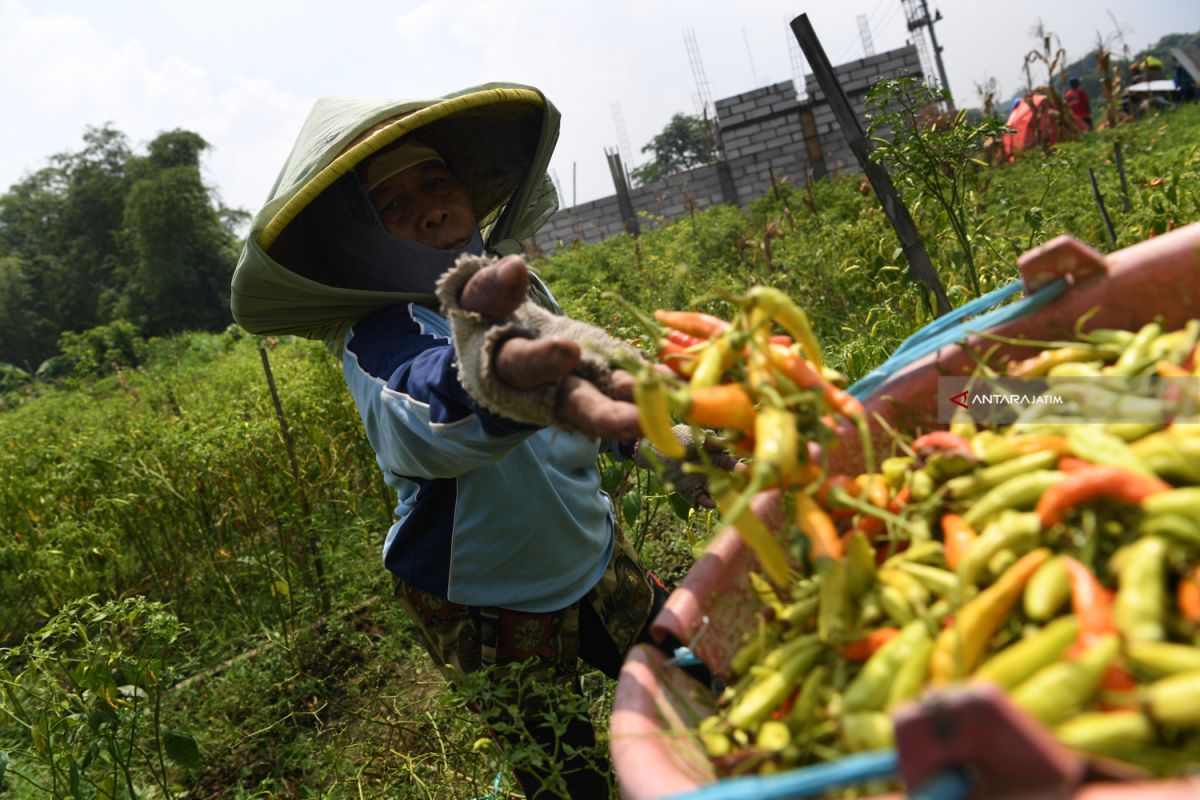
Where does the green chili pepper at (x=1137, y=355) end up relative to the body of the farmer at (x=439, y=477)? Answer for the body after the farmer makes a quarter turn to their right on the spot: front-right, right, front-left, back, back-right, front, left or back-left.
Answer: left

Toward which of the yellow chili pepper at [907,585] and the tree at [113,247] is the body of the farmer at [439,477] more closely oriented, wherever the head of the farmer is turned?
the yellow chili pepper

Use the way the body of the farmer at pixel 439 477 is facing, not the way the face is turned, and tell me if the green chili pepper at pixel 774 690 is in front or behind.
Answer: in front

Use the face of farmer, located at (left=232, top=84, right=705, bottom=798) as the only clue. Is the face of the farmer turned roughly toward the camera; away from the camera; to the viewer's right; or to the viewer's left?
toward the camera

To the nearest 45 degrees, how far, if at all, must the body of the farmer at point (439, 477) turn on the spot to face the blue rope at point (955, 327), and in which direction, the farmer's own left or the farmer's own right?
0° — they already face it

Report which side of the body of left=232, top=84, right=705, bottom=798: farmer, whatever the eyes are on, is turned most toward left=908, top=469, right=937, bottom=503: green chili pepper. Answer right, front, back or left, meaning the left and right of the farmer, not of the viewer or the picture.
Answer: front

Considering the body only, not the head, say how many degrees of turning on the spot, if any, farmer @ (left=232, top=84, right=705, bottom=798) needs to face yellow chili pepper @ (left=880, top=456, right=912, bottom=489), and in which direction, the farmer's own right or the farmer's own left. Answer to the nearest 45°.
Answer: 0° — they already face it

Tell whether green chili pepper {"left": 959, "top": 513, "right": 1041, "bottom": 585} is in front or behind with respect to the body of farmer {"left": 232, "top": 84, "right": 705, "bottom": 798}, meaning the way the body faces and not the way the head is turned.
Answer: in front

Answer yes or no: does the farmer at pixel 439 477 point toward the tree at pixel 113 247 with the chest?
no

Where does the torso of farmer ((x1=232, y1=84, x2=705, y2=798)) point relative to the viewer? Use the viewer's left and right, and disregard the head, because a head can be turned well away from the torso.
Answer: facing the viewer and to the right of the viewer

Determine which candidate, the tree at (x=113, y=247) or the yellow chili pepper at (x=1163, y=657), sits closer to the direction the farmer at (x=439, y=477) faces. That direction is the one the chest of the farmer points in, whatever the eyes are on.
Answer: the yellow chili pepper
